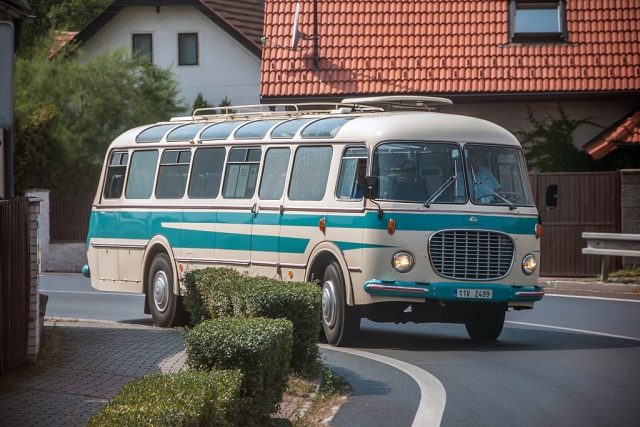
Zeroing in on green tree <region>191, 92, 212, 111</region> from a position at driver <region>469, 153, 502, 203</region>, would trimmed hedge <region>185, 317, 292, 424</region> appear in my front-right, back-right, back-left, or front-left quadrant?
back-left

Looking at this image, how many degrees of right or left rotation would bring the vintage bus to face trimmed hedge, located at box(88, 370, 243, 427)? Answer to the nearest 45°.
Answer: approximately 45° to its right

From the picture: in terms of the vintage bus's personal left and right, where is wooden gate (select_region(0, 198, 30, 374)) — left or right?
on its right

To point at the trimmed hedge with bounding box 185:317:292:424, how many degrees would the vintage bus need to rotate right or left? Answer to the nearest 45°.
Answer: approximately 45° to its right

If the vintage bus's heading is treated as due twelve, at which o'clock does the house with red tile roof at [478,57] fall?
The house with red tile roof is roughly at 8 o'clock from the vintage bus.

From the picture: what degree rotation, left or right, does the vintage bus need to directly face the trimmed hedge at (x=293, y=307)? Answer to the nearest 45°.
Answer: approximately 45° to its right

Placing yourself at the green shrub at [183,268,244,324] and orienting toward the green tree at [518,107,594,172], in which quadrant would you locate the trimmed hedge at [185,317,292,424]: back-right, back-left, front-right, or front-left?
back-right

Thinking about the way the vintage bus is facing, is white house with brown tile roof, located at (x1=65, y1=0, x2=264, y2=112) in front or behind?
behind

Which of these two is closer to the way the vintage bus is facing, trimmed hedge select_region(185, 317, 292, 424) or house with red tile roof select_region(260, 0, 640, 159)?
the trimmed hedge

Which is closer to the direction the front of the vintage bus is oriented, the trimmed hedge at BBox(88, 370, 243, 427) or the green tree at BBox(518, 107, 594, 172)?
the trimmed hedge

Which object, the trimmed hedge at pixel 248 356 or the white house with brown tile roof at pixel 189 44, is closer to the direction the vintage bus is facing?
the trimmed hedge

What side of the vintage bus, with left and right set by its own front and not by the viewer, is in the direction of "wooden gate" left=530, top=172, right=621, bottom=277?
left

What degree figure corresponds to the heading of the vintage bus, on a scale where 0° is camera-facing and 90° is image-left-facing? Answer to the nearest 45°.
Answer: approximately 315°
